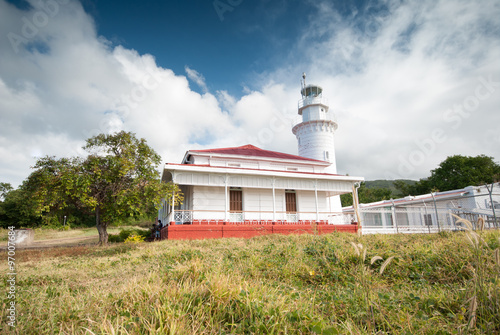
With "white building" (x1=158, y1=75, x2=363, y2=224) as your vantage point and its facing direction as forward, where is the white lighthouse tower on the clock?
The white lighthouse tower is roughly at 7 o'clock from the white building.

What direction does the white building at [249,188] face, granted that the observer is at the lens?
facing the viewer

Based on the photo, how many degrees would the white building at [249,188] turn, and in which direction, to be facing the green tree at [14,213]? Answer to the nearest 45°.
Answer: approximately 135° to its right

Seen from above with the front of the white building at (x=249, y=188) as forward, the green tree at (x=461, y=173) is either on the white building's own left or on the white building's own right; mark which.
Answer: on the white building's own left

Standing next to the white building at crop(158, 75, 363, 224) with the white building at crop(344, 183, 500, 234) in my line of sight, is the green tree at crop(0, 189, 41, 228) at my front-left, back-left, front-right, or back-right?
back-left

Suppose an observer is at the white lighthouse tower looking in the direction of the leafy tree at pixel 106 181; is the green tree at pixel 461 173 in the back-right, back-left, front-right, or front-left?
back-left

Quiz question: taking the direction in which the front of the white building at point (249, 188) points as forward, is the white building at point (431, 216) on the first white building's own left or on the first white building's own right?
on the first white building's own left

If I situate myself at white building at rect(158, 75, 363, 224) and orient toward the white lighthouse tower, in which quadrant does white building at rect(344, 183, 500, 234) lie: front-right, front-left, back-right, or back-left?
front-right
